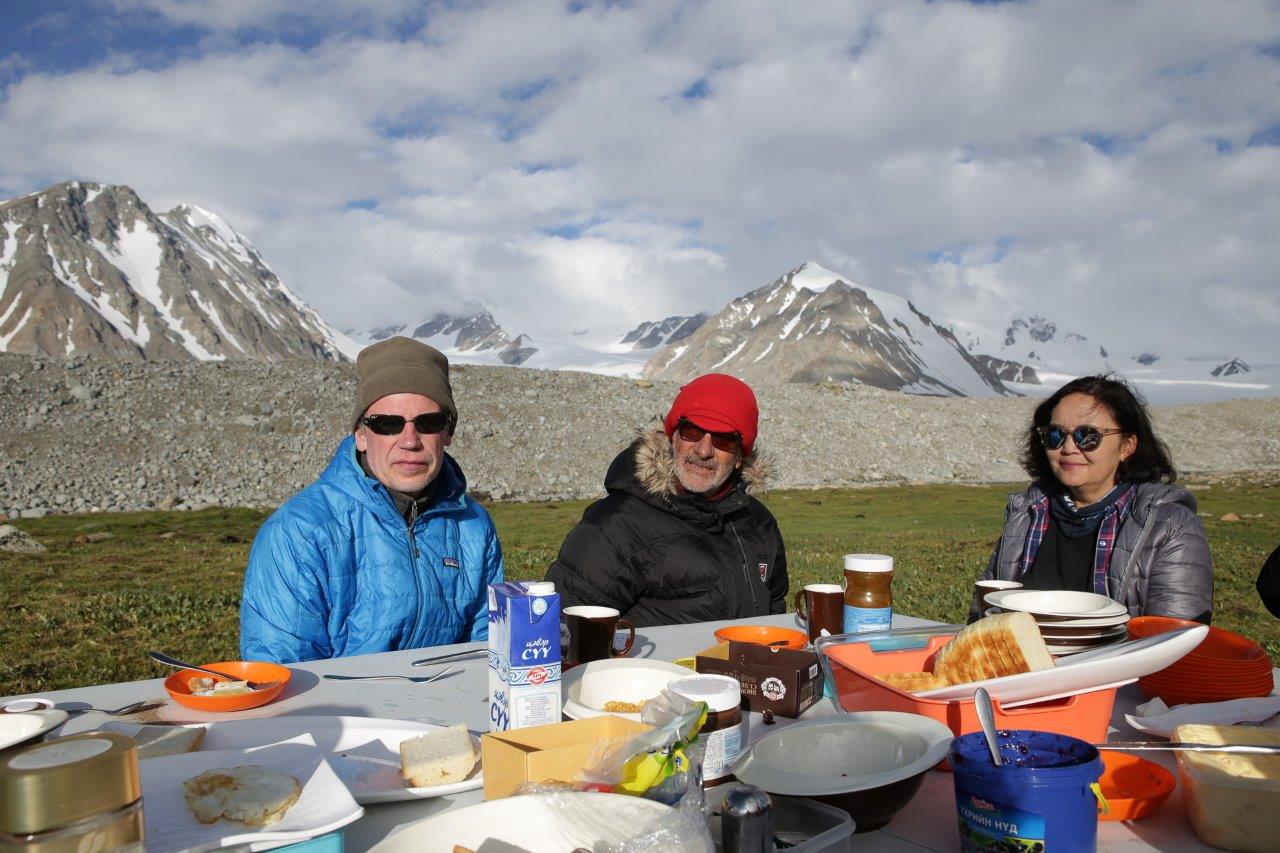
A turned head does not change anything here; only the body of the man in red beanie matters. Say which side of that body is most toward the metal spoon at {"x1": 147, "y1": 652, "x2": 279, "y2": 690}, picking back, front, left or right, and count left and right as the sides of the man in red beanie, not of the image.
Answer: right

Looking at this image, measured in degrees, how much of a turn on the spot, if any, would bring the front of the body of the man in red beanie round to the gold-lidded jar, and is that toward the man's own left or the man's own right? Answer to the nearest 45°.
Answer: approximately 45° to the man's own right

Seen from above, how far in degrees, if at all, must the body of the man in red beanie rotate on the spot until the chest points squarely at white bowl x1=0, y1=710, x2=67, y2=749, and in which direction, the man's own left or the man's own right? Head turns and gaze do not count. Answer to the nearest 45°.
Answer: approximately 45° to the man's own right

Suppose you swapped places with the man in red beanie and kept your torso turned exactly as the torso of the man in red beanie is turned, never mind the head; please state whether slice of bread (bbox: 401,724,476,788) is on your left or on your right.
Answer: on your right

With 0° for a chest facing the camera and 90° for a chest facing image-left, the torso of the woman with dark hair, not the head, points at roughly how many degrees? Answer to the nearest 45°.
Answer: approximately 45°

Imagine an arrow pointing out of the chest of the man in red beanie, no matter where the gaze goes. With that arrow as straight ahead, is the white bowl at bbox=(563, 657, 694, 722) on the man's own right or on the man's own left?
on the man's own right

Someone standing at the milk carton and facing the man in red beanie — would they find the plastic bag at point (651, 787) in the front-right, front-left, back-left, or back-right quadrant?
back-right

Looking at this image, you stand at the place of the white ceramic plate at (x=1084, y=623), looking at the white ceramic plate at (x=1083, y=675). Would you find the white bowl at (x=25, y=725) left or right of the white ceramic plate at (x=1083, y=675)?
right

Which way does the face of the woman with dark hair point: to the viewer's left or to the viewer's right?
to the viewer's left

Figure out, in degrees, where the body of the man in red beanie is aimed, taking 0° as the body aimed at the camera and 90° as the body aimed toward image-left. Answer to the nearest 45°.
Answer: approximately 315°
